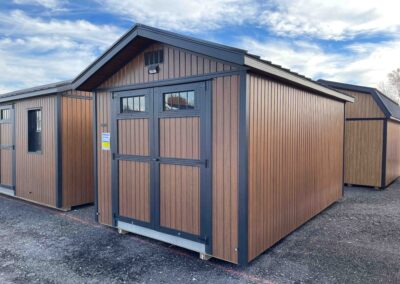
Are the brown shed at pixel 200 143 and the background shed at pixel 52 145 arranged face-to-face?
no

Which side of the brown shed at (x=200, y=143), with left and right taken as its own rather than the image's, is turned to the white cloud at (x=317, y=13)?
back

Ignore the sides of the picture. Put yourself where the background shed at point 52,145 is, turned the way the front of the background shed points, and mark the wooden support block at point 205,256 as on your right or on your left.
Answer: on your left

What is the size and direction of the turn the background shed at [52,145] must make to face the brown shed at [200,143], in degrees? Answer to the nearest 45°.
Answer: approximately 90° to its left

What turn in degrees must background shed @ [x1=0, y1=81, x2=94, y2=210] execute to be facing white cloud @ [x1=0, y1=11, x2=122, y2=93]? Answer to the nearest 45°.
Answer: approximately 135° to its right

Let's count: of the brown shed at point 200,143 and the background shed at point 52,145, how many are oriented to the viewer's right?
0

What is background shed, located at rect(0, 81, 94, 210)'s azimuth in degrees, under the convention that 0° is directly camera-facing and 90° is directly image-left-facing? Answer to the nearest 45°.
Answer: approximately 45°

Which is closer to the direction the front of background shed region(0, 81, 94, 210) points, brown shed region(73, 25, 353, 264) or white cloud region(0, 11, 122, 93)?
the brown shed

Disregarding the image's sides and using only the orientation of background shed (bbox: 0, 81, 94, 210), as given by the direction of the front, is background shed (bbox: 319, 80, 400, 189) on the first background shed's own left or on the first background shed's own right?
on the first background shed's own left

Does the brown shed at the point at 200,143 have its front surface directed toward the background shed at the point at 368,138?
no

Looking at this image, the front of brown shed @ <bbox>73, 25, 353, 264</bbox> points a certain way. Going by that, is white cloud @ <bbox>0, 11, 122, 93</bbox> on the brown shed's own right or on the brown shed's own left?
on the brown shed's own right

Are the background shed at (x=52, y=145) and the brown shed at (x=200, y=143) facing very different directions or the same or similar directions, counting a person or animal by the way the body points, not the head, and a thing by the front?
same or similar directions

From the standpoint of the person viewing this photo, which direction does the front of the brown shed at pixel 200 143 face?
facing the viewer and to the left of the viewer

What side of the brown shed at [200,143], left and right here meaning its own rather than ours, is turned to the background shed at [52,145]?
right
